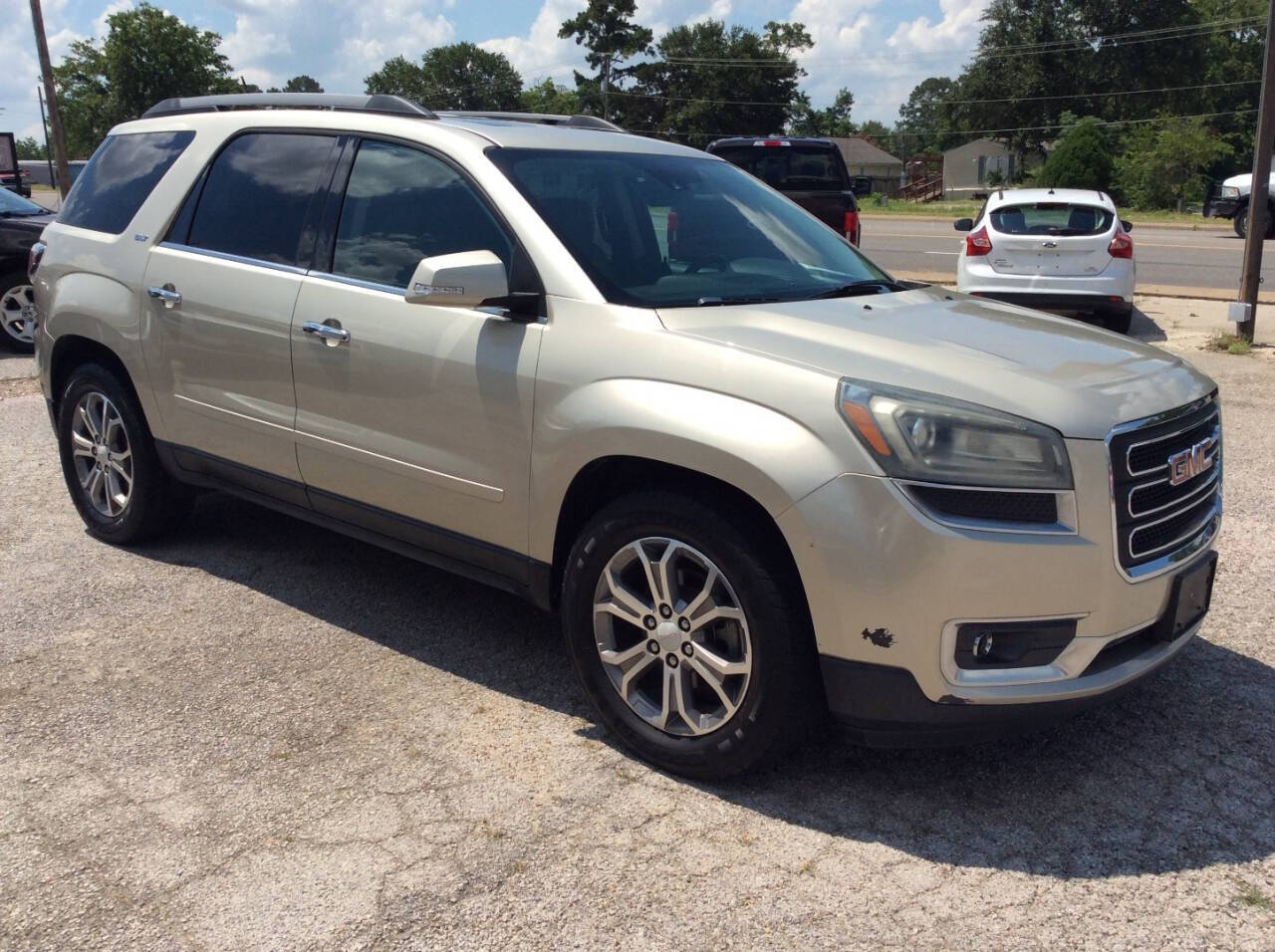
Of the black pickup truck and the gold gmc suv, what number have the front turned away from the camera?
1

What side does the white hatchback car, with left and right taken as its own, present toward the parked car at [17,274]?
left

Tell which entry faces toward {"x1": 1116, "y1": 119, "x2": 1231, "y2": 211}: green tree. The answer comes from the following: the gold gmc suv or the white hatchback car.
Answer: the white hatchback car

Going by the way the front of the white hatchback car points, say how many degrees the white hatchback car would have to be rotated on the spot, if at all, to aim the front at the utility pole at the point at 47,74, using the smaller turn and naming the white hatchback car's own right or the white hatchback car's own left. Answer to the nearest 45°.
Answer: approximately 45° to the white hatchback car's own left

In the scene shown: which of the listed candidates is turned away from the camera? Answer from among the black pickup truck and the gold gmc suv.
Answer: the black pickup truck

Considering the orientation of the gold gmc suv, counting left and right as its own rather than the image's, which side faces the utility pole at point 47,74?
back

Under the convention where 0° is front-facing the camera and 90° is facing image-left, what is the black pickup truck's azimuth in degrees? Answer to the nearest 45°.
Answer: approximately 180°

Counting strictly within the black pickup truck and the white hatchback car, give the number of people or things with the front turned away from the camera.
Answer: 2

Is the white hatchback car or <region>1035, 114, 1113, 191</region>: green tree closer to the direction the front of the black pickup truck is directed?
the green tree

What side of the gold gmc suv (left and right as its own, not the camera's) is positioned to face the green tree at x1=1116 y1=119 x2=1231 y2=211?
left

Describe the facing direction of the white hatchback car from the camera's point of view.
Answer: facing away from the viewer

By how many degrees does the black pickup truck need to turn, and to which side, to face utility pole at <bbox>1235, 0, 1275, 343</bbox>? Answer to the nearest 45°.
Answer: approximately 135° to its right
